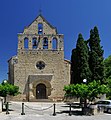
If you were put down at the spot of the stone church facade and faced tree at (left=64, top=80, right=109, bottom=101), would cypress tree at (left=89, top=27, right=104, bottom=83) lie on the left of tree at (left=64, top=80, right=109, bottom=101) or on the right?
left

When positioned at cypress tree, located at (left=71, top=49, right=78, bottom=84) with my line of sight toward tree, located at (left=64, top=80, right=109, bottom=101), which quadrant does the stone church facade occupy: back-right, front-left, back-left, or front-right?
back-right

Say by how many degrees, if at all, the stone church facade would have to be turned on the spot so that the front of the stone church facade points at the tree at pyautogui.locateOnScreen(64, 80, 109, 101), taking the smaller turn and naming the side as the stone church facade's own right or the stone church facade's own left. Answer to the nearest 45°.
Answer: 0° — it already faces it

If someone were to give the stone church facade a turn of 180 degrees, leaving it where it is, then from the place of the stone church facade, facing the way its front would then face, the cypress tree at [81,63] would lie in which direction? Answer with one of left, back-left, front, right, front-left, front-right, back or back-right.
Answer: back-right

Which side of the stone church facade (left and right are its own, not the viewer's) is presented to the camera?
front

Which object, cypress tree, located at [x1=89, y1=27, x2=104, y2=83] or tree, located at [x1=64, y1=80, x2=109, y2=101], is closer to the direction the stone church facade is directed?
the tree

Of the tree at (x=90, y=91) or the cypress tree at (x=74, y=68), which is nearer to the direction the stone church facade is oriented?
the tree

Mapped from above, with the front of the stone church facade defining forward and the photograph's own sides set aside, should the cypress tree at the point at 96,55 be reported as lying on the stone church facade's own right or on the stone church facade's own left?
on the stone church facade's own left

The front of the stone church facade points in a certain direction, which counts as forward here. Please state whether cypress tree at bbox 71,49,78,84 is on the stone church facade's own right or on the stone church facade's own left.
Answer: on the stone church facade's own left
